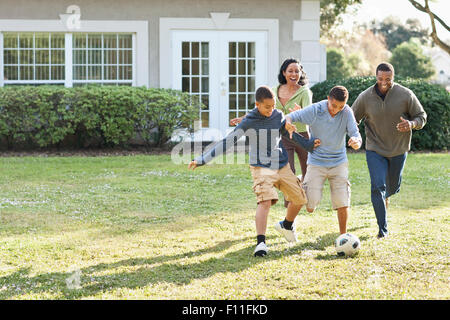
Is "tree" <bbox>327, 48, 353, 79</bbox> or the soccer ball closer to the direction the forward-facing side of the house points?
the soccer ball

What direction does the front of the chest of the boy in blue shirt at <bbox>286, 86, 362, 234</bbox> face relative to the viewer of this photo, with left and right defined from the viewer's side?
facing the viewer

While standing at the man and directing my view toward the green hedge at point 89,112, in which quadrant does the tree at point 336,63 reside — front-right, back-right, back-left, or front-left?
front-right

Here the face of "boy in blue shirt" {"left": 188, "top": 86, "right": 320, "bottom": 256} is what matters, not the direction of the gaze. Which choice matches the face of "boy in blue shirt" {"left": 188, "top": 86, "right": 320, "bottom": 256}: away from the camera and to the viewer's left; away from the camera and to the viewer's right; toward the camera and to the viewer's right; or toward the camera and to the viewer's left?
toward the camera and to the viewer's right

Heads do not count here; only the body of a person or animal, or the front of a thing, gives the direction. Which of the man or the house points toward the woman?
the house

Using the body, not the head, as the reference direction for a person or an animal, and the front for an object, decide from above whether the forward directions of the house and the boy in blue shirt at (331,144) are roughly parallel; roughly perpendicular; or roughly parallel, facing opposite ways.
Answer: roughly parallel

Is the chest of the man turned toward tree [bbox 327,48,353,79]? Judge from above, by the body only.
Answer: no

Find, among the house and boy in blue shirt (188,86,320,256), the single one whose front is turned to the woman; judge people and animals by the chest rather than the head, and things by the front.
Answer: the house

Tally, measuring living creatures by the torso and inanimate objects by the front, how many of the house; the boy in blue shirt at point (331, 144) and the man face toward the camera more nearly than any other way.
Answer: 3

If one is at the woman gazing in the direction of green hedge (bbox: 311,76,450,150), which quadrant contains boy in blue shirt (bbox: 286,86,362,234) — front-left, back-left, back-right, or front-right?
back-right

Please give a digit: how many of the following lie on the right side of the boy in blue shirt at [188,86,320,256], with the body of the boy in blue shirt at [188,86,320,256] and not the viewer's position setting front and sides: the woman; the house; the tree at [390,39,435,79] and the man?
0

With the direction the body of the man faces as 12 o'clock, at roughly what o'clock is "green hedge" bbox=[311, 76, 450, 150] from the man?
The green hedge is roughly at 6 o'clock from the man.

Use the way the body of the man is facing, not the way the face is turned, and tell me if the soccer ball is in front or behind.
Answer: in front

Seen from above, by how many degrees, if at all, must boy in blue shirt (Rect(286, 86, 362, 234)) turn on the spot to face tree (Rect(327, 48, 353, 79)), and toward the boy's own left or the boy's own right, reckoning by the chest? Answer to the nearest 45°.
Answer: approximately 180°

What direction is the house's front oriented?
toward the camera

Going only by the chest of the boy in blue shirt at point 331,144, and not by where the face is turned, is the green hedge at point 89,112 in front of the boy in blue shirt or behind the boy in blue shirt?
behind

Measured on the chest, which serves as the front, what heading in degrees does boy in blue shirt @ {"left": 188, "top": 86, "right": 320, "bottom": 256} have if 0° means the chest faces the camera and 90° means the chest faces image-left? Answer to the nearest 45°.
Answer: approximately 315°
